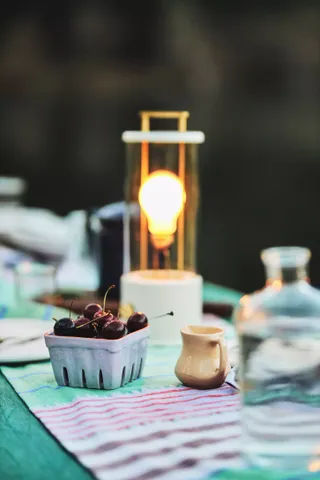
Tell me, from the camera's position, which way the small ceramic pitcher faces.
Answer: facing away from the viewer and to the left of the viewer

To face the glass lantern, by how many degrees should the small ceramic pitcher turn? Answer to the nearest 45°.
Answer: approximately 45° to its right
